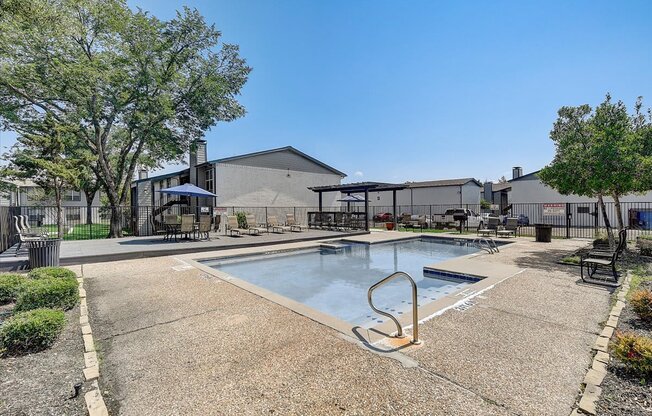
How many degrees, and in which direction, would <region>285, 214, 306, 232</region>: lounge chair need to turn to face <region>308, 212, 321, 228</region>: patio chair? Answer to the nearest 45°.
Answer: approximately 90° to its left

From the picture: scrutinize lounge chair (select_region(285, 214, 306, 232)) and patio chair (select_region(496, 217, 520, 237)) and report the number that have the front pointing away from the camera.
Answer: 0

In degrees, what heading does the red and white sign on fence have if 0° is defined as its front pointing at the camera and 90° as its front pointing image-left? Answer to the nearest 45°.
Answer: approximately 0°

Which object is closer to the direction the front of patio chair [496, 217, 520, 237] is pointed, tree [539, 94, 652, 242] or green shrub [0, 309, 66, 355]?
the green shrub

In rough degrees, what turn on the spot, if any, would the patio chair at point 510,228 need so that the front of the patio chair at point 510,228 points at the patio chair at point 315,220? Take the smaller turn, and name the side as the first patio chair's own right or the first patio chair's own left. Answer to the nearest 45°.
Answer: approximately 45° to the first patio chair's own right

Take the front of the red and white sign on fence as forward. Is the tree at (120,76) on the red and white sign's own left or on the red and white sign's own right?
on the red and white sign's own right

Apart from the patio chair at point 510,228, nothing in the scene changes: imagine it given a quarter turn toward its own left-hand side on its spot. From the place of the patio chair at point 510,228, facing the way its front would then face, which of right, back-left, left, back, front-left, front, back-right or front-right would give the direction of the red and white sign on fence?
left

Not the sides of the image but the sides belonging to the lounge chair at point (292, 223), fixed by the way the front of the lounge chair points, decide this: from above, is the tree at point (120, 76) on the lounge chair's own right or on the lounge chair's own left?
on the lounge chair's own right

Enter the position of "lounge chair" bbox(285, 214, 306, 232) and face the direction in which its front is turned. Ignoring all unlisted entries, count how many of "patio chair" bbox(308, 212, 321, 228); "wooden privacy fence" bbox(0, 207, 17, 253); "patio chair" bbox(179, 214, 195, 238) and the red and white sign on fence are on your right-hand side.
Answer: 2

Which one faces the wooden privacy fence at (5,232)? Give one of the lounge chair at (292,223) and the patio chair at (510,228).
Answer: the patio chair

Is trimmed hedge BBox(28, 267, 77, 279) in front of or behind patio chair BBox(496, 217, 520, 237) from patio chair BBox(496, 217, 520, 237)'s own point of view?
in front

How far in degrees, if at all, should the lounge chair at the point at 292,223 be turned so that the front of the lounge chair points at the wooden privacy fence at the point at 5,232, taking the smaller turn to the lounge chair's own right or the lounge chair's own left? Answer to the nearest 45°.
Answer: approximately 90° to the lounge chair's own right

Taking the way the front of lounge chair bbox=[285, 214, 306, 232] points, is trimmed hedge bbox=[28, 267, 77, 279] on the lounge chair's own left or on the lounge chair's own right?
on the lounge chair's own right

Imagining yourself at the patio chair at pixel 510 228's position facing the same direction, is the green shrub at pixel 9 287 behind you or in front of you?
in front

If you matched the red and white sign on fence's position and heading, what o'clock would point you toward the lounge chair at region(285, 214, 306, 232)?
The lounge chair is roughly at 2 o'clock from the red and white sign on fence.

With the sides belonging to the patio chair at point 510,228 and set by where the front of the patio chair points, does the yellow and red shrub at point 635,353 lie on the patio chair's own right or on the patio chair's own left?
on the patio chair's own left

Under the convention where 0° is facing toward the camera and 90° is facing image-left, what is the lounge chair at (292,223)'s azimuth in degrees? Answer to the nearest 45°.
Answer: approximately 315°

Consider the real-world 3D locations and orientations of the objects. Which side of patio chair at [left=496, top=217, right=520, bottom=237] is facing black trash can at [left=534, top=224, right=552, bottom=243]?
left
